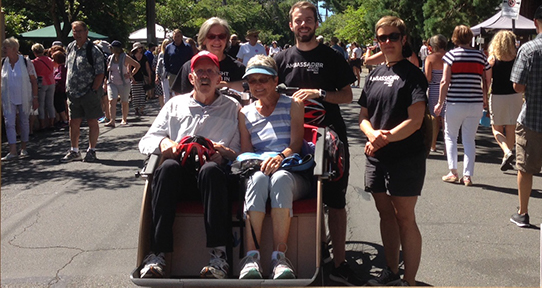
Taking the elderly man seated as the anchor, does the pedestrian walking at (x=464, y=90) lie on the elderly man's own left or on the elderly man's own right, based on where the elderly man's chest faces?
on the elderly man's own left

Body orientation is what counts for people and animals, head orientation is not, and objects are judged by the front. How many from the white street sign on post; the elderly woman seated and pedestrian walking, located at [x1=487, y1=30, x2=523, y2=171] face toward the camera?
2

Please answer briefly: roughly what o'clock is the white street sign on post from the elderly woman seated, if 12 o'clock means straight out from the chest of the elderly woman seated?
The white street sign on post is roughly at 7 o'clock from the elderly woman seated.

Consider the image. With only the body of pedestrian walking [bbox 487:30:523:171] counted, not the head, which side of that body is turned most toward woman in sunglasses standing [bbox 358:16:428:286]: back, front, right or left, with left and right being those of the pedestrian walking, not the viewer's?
back

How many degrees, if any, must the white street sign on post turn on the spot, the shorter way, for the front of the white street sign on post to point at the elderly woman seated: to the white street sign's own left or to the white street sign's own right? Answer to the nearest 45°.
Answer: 0° — it already faces them

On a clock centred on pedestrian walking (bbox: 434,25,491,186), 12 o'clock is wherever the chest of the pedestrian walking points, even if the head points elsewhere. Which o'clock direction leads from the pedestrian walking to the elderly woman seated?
The elderly woman seated is roughly at 8 o'clock from the pedestrian walking.

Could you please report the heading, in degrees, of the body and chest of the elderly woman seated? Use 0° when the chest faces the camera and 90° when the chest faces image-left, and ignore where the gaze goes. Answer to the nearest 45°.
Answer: approximately 0°

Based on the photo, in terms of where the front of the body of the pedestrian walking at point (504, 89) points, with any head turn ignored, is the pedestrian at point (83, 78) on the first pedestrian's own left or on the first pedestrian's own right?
on the first pedestrian's own left

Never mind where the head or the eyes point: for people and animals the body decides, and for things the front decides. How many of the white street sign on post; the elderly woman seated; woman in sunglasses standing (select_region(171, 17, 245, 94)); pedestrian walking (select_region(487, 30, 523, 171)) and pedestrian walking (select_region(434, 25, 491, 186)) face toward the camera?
3

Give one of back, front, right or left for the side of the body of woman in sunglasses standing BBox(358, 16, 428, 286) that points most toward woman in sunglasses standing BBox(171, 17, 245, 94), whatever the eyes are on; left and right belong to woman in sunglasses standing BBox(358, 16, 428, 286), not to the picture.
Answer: right
